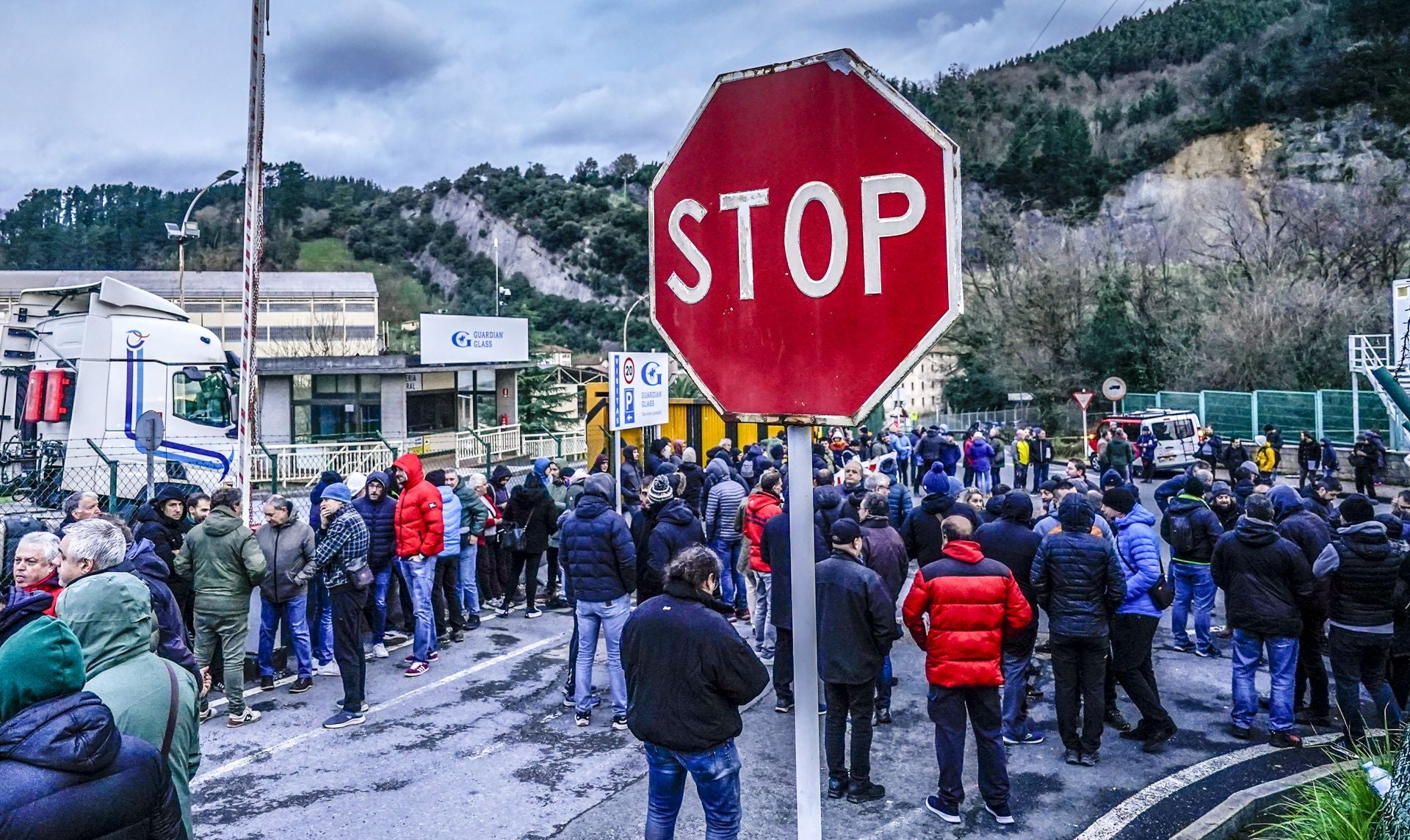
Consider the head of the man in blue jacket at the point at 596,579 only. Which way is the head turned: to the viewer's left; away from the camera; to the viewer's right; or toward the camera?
away from the camera

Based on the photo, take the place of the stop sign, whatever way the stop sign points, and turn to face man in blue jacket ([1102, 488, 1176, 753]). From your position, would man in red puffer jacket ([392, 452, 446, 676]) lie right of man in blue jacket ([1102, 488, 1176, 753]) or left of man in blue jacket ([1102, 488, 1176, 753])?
left

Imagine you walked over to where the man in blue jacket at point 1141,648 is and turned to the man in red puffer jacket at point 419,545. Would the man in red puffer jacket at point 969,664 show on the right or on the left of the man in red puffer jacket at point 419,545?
left

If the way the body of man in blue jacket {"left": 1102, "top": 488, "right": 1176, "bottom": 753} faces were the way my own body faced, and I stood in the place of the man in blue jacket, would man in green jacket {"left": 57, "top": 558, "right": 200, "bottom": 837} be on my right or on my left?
on my left

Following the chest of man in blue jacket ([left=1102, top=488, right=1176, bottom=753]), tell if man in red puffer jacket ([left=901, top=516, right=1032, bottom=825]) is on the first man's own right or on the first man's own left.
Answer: on the first man's own left
